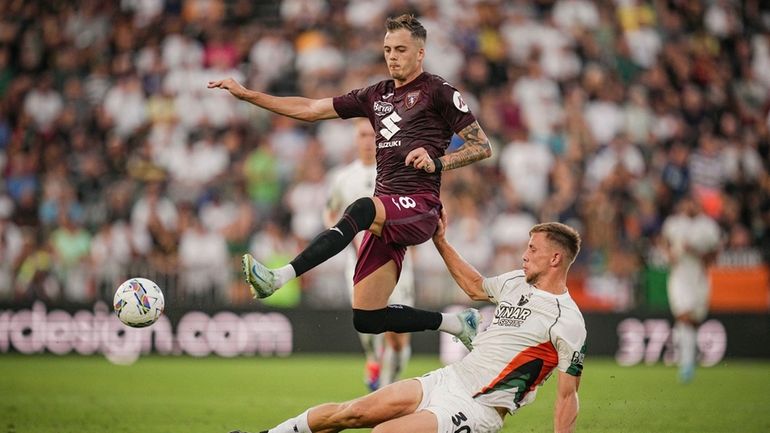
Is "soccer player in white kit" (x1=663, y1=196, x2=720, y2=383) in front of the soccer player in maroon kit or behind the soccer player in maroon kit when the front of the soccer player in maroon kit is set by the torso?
behind

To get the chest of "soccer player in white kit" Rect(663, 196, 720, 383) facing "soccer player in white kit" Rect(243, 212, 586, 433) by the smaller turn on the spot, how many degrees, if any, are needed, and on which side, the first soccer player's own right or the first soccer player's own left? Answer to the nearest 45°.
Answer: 0° — they already face them

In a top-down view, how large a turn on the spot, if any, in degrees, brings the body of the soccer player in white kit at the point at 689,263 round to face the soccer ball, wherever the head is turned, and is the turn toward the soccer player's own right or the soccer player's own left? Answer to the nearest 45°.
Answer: approximately 45° to the soccer player's own right

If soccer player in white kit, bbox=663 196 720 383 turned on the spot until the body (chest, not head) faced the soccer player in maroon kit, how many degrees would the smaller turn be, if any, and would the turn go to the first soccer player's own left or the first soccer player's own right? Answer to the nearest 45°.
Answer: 0° — they already face them

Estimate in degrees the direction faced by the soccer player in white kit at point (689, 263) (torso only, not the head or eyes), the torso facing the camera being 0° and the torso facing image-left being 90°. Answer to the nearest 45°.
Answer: approximately 0°

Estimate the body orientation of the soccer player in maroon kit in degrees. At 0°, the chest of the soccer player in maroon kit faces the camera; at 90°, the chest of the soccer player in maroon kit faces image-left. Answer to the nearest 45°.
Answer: approximately 45°
